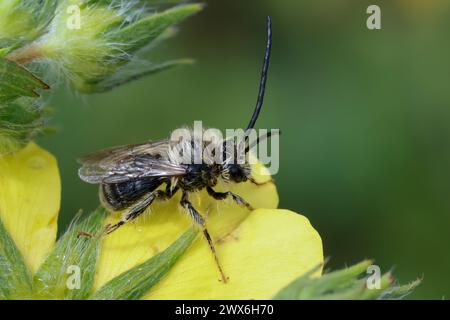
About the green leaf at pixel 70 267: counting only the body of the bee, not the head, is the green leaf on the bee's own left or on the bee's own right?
on the bee's own right

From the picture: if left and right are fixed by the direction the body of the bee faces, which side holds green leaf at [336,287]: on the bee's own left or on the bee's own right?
on the bee's own right

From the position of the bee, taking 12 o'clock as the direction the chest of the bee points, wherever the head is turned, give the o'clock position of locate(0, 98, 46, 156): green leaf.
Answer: The green leaf is roughly at 5 o'clock from the bee.

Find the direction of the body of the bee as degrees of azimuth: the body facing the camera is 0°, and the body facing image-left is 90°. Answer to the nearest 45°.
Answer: approximately 270°
